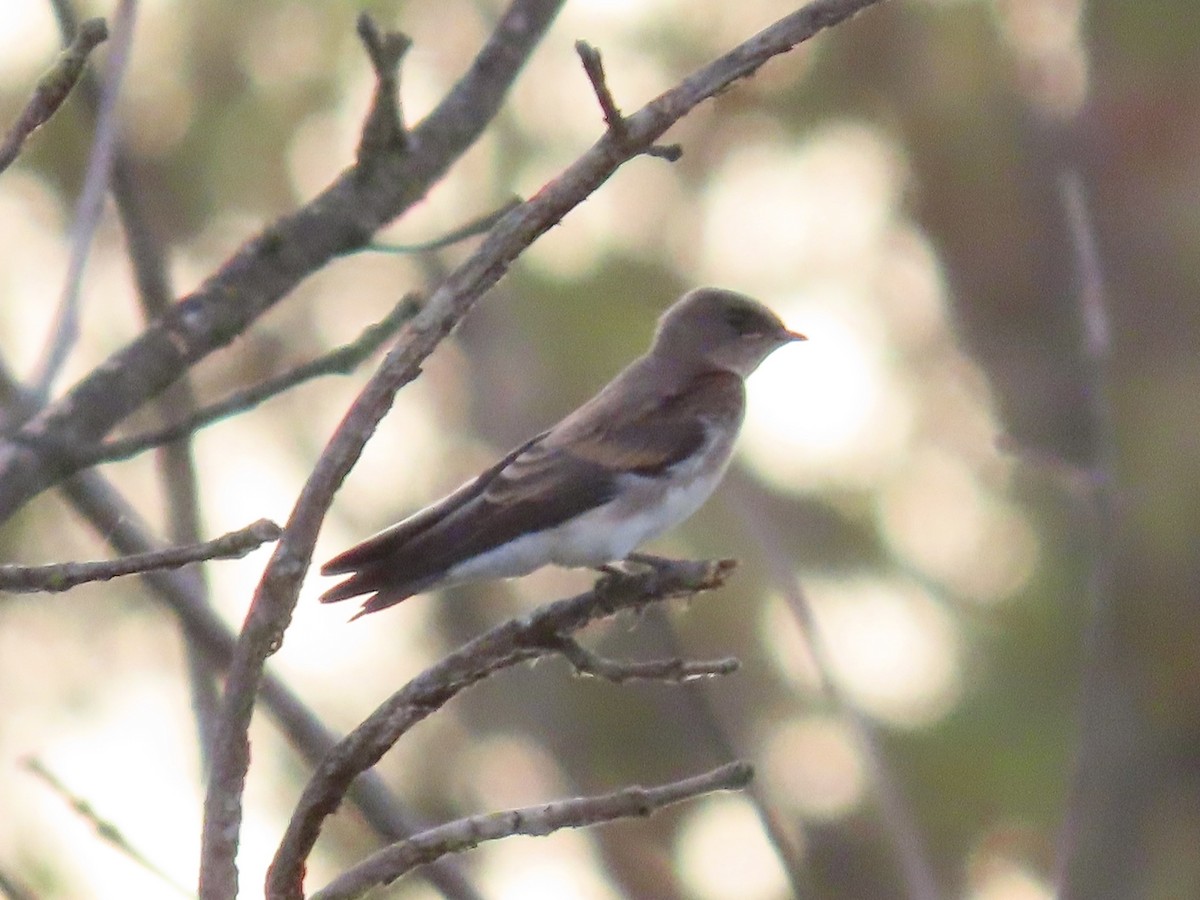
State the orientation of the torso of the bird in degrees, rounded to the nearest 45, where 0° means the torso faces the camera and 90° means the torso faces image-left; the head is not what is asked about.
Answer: approximately 270°

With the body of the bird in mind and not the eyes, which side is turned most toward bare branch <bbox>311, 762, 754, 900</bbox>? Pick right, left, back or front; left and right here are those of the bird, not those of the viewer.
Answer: right
